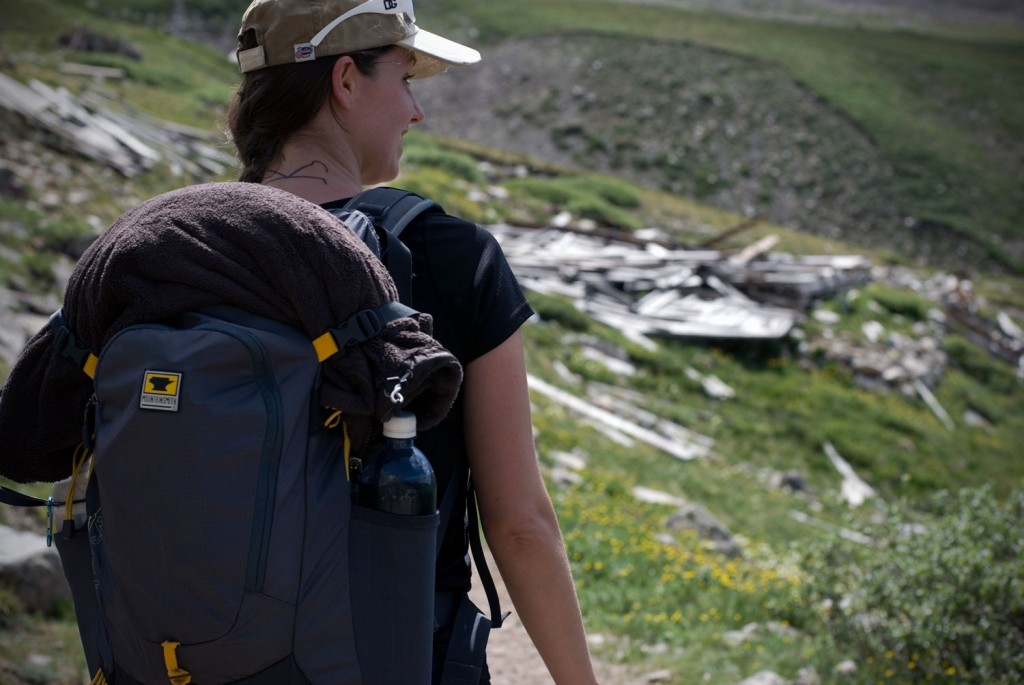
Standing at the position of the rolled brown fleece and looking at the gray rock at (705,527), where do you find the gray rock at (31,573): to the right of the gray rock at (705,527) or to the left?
left

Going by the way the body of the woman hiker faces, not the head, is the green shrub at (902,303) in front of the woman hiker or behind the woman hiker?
in front

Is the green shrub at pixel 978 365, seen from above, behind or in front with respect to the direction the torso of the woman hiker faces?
in front

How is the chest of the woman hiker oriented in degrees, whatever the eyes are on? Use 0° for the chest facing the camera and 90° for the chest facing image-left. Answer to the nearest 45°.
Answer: approximately 225°

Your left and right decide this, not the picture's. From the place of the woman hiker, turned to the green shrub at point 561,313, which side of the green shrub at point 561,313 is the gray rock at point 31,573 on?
left
